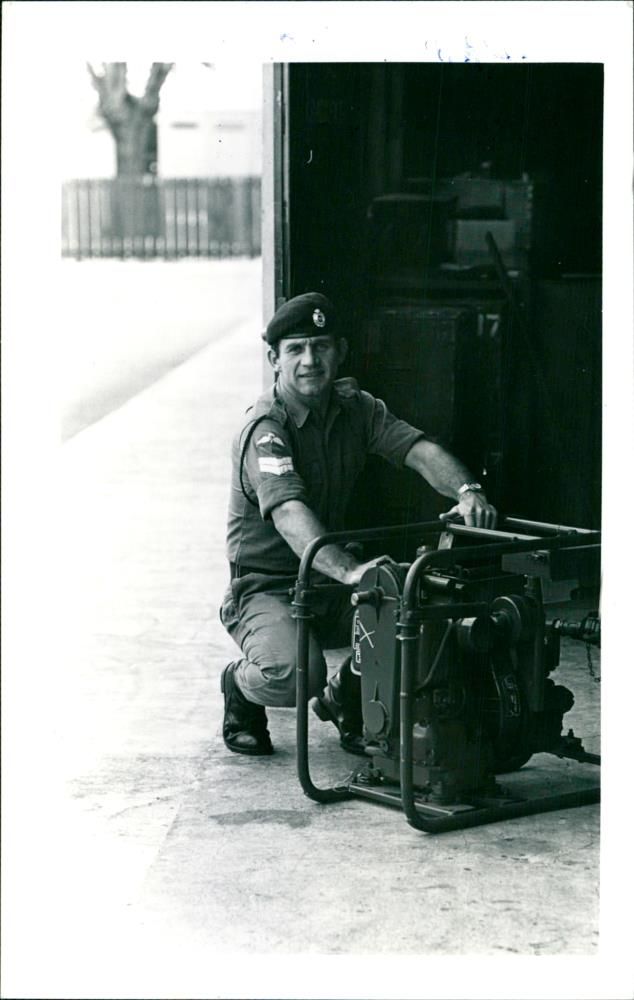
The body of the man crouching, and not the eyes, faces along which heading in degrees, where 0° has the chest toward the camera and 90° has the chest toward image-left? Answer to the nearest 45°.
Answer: approximately 315°

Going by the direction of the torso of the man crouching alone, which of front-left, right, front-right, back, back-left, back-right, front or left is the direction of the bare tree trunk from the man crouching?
back-left

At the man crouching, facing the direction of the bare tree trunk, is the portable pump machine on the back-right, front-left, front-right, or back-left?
back-right

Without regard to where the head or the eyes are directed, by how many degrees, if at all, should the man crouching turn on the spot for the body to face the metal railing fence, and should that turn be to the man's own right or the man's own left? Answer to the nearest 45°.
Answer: approximately 135° to the man's own left
